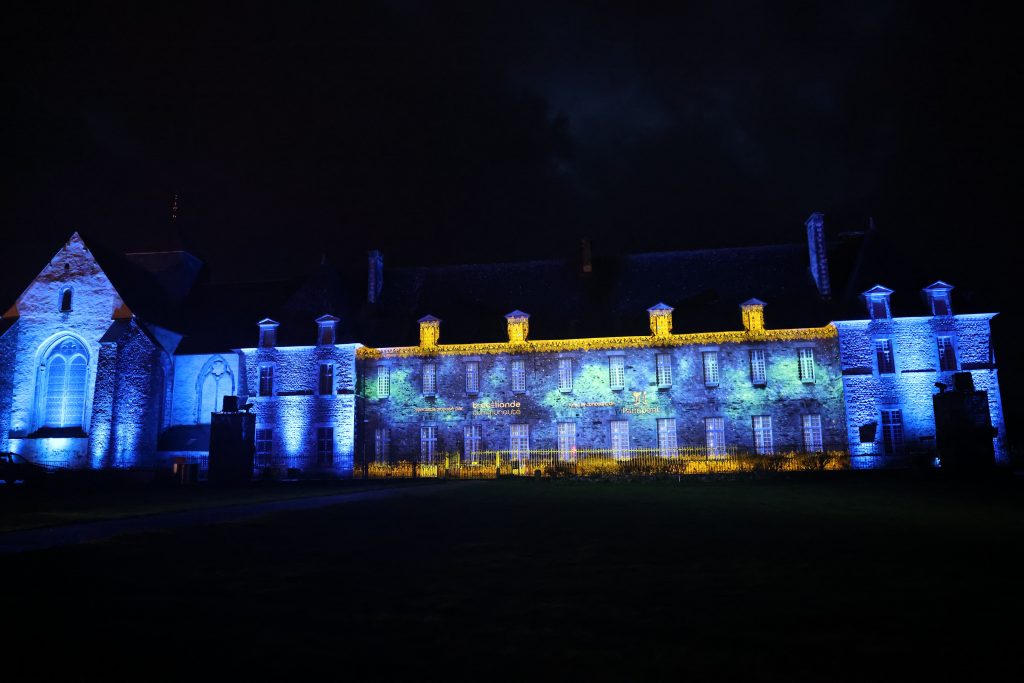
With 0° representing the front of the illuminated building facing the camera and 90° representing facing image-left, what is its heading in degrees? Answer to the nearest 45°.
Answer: approximately 0°
